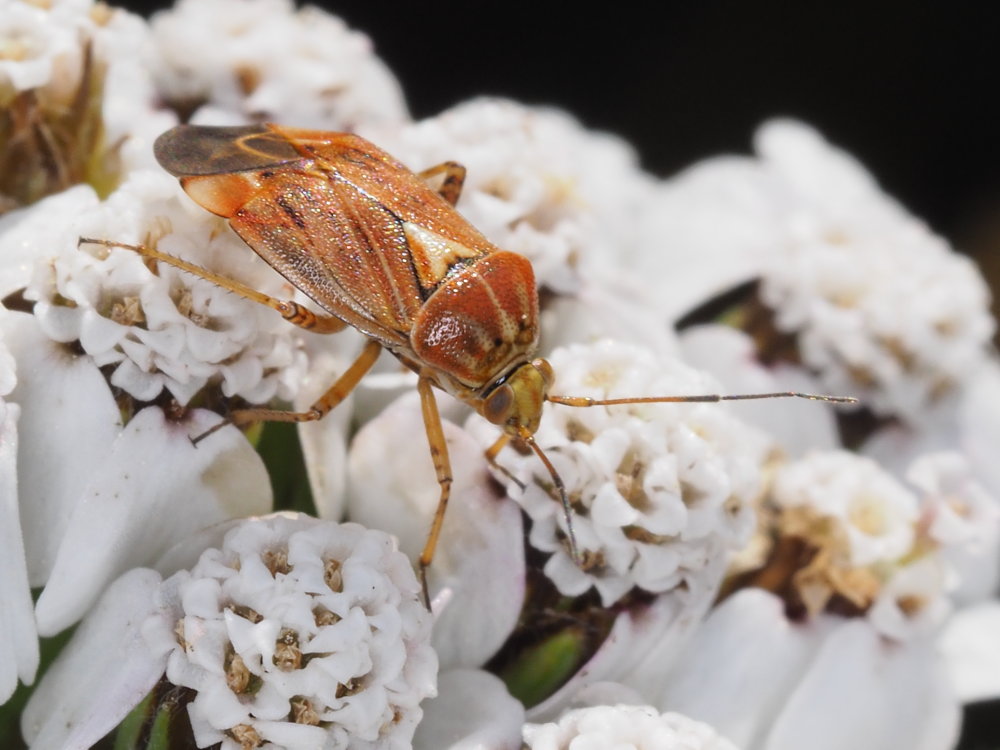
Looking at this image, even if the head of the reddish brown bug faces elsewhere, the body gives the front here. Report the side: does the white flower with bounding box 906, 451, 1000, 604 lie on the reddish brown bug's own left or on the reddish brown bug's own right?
on the reddish brown bug's own left

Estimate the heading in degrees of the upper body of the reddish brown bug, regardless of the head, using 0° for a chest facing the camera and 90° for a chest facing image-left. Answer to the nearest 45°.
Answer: approximately 315°

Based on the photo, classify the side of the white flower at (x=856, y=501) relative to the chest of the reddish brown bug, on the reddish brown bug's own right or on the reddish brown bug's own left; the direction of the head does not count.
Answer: on the reddish brown bug's own left
